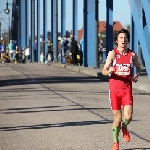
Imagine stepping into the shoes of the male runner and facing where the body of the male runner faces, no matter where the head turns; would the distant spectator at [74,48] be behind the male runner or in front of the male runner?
behind

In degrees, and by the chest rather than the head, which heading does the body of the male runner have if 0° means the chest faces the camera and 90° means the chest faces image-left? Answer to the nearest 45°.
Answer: approximately 0°

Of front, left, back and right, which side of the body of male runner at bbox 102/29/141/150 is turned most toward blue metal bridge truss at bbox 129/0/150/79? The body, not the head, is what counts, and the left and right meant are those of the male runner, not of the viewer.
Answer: back
